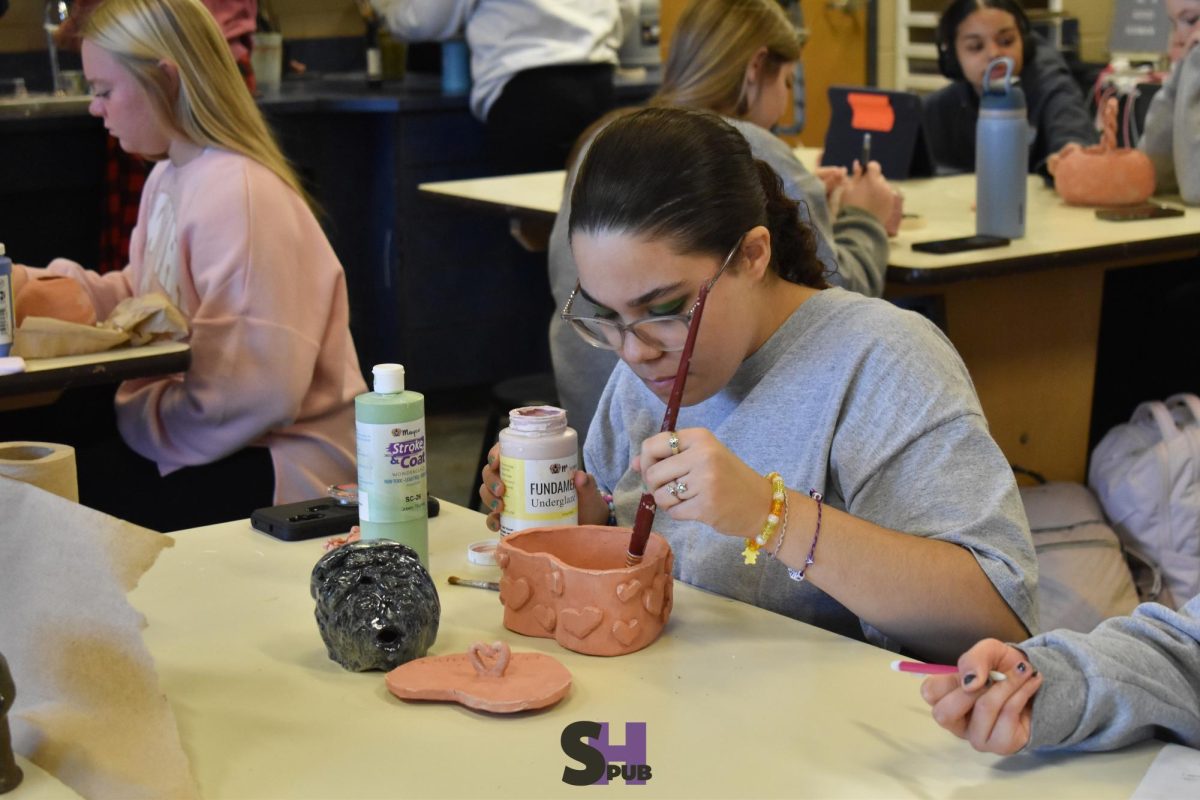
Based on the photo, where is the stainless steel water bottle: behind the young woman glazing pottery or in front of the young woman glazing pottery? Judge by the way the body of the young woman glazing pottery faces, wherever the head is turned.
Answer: behind

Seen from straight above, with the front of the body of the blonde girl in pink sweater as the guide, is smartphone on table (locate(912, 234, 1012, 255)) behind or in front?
behind

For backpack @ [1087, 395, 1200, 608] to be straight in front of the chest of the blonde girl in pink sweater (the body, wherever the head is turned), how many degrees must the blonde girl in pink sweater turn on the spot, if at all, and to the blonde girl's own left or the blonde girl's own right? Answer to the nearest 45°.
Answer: approximately 180°

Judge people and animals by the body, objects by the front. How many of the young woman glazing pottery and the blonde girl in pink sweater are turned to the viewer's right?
0

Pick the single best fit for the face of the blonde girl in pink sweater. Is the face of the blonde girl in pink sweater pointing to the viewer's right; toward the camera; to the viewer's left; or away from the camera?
to the viewer's left

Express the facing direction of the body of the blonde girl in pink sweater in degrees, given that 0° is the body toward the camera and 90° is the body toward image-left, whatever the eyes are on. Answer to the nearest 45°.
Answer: approximately 90°

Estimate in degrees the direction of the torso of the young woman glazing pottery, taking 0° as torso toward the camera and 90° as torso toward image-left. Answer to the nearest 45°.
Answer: approximately 45°

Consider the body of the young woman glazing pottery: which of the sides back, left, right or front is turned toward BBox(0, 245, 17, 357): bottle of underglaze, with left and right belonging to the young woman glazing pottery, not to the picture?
right

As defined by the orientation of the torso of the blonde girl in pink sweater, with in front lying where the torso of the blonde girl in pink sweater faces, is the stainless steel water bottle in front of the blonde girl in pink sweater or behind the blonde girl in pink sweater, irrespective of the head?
behind

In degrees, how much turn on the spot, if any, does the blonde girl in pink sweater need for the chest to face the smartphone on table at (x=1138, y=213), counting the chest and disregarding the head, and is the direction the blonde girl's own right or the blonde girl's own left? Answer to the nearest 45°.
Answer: approximately 180°
